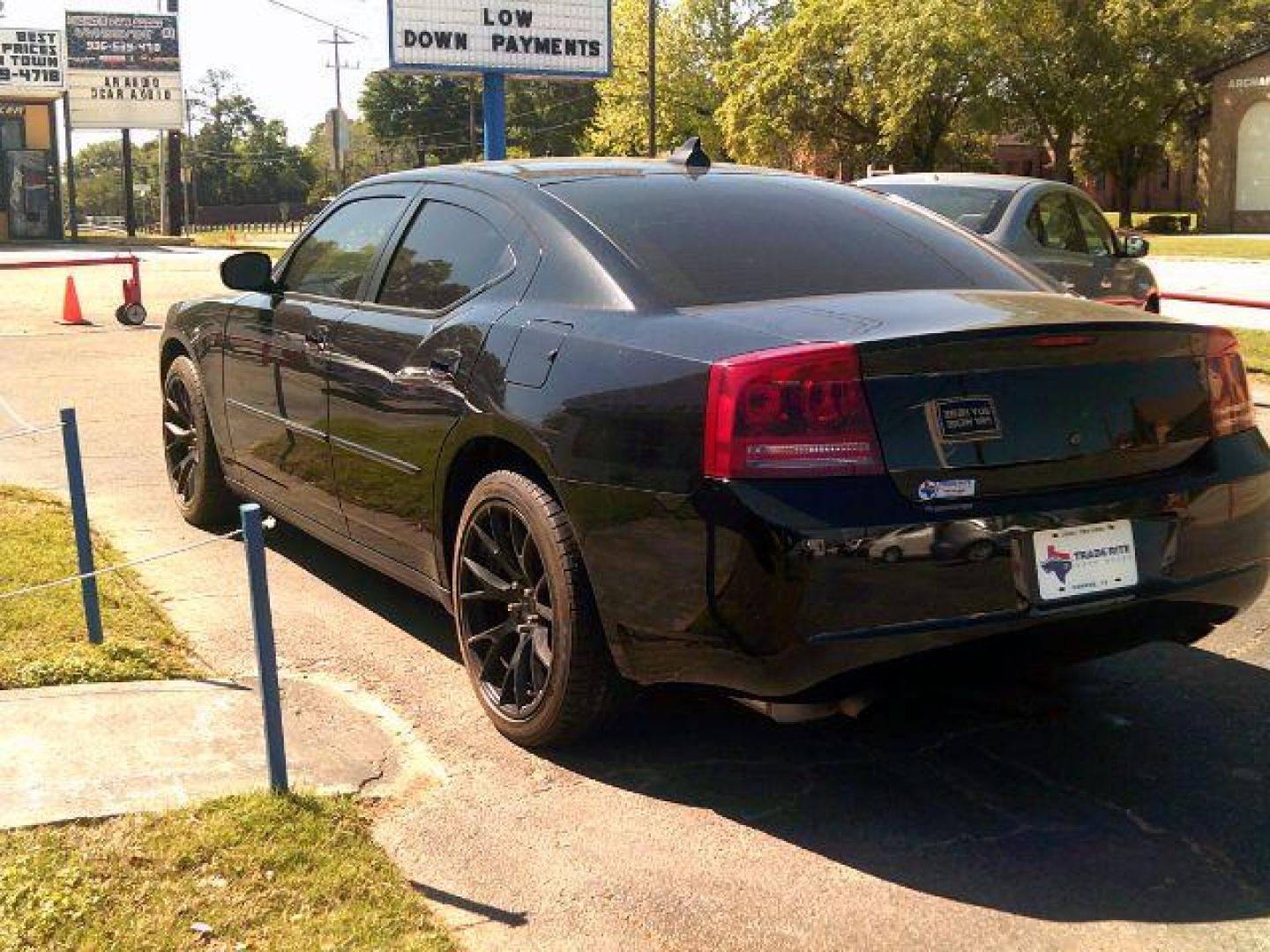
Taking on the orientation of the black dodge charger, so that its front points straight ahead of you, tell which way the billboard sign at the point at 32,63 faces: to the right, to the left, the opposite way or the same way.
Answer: the opposite way

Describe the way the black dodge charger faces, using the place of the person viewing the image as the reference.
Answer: facing away from the viewer and to the left of the viewer

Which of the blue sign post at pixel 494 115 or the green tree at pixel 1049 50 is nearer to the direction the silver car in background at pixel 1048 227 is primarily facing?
the green tree

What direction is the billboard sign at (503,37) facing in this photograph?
toward the camera

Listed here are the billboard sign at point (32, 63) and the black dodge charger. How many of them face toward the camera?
1

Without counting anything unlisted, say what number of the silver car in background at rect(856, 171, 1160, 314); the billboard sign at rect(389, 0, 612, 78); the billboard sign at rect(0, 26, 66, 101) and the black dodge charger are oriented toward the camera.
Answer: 2

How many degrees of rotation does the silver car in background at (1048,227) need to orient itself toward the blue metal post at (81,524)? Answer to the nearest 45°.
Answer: approximately 135° to its right

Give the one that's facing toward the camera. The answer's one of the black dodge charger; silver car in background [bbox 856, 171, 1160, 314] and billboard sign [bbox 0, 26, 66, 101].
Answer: the billboard sign

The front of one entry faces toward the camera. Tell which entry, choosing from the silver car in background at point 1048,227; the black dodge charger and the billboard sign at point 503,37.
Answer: the billboard sign

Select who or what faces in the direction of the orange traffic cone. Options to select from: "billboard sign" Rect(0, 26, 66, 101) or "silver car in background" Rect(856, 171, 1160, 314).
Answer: the billboard sign

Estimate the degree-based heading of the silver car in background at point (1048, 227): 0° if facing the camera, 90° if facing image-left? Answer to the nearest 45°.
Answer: approximately 225°

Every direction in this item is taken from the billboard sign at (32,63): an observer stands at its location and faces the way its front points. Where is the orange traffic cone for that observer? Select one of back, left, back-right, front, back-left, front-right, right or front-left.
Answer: front

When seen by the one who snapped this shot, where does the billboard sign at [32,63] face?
facing the viewer

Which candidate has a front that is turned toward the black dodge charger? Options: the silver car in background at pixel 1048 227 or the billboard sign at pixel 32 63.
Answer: the billboard sign

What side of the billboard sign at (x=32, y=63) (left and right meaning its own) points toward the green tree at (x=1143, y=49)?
left
